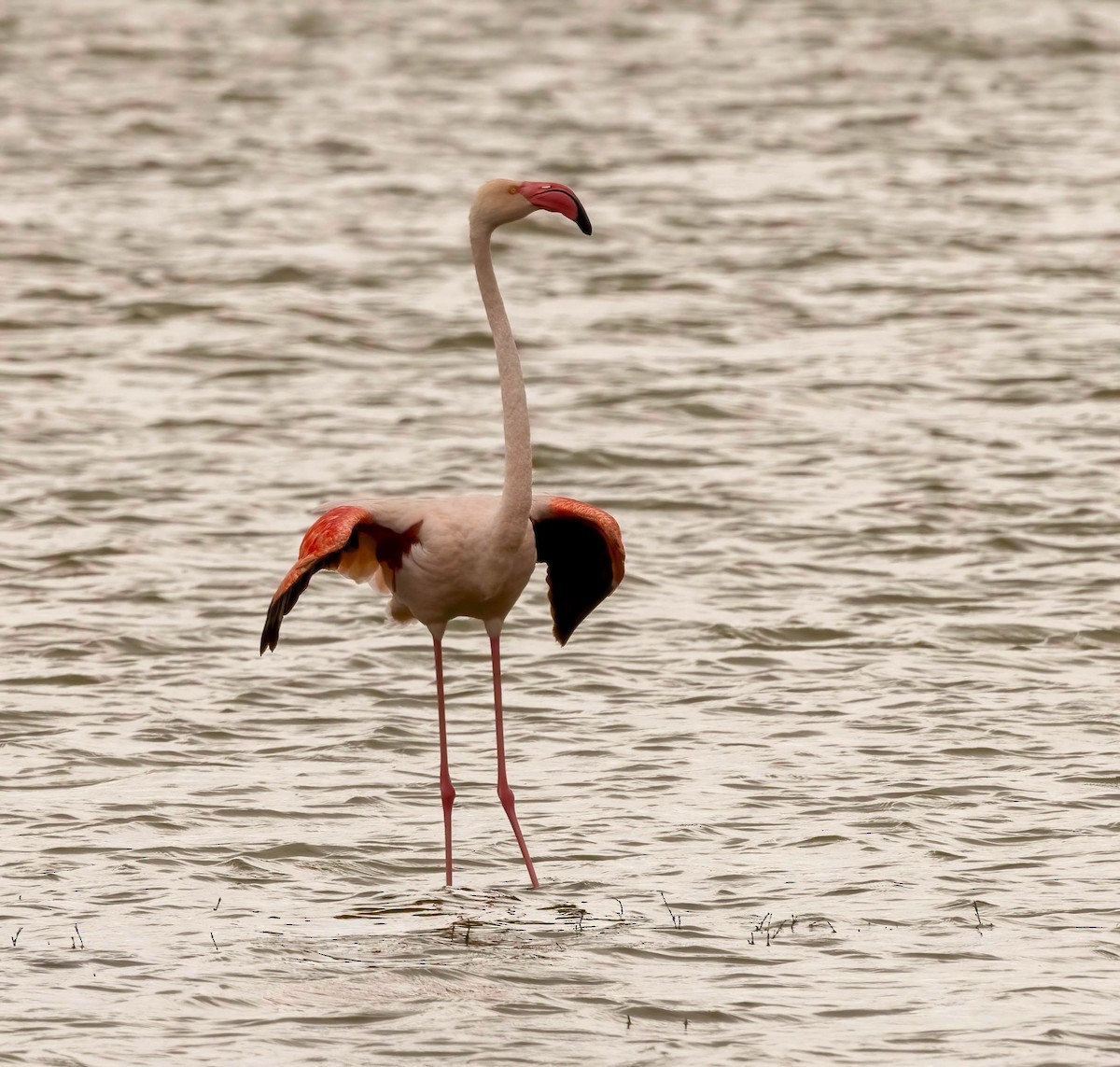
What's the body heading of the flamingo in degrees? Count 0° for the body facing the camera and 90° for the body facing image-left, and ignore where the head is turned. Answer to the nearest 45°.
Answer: approximately 315°
